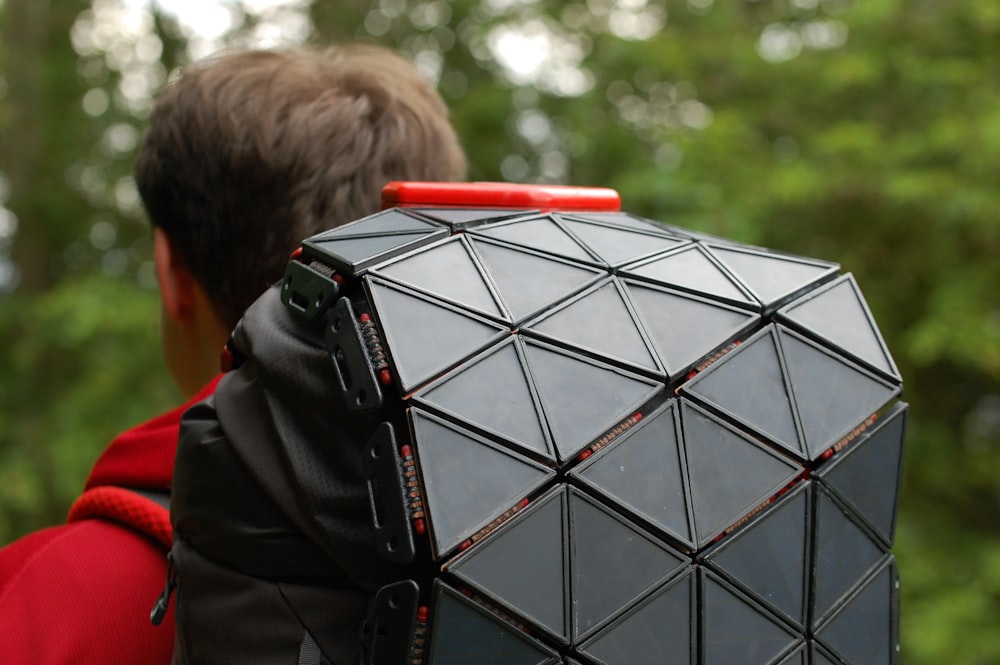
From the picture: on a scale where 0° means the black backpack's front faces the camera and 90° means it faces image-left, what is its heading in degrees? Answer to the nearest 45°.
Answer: approximately 315°

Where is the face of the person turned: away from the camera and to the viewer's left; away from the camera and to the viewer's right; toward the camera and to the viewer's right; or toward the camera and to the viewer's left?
away from the camera and to the viewer's left
